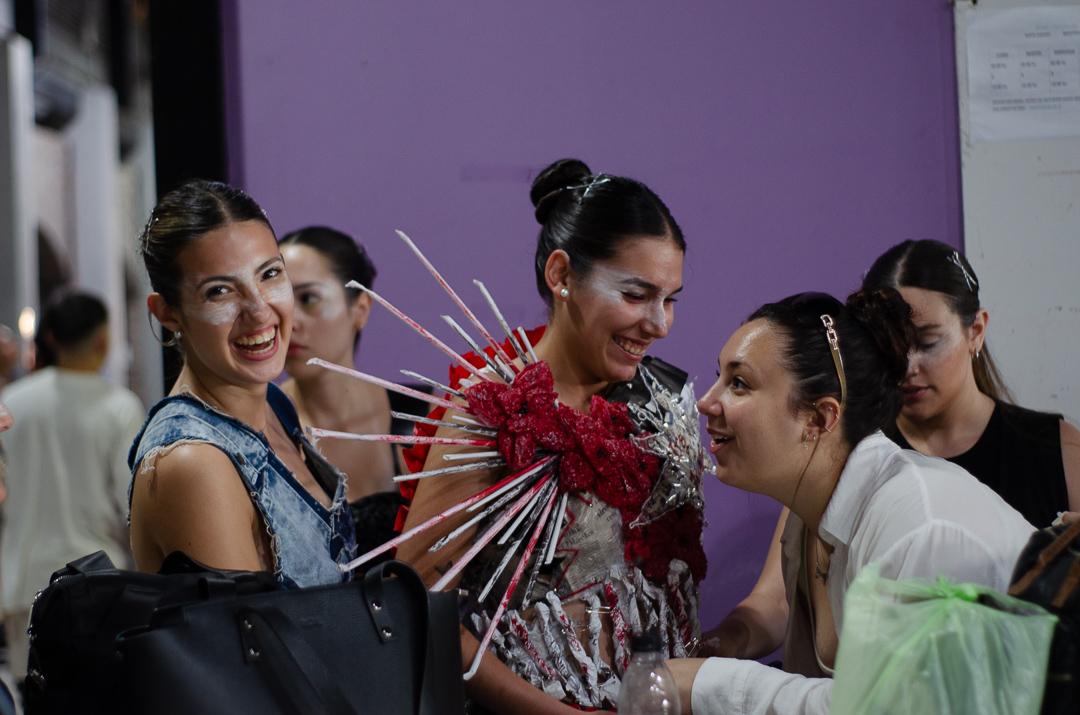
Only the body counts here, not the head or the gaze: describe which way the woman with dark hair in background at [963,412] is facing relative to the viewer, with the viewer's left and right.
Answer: facing the viewer and to the left of the viewer

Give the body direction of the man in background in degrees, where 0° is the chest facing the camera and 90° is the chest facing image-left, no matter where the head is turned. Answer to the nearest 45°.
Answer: approximately 180°

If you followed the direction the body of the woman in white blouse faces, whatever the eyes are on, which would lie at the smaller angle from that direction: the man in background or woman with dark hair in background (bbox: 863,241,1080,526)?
the man in background

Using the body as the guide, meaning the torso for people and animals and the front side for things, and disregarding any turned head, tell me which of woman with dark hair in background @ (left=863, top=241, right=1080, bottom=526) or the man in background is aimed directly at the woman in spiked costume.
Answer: the woman with dark hair in background

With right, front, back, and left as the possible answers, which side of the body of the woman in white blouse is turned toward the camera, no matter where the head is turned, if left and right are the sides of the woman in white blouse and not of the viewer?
left

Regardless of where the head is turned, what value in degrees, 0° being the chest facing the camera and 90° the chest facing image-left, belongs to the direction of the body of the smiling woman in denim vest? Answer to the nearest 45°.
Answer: approximately 315°

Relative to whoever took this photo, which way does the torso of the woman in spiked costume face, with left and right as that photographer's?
facing the viewer and to the right of the viewer

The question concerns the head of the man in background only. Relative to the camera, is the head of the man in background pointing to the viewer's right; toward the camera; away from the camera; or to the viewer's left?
away from the camera

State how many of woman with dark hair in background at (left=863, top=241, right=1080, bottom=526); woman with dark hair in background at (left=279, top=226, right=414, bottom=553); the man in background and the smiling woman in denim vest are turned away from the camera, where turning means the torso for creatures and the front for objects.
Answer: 1

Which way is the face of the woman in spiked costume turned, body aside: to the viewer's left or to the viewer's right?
to the viewer's right

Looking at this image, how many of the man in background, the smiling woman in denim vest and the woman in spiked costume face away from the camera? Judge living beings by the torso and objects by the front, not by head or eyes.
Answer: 1

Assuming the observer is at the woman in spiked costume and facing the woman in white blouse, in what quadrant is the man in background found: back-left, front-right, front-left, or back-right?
back-left
